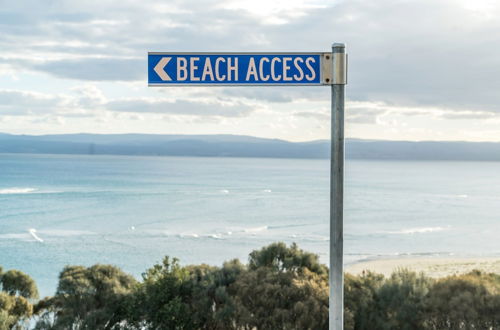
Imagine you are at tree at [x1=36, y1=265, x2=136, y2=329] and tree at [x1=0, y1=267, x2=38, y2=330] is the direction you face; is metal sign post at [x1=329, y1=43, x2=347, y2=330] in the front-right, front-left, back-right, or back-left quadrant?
back-left

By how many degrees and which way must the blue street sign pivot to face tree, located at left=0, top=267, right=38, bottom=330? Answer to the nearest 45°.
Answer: approximately 135° to its right

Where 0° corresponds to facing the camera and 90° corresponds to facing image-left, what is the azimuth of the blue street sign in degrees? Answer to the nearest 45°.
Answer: approximately 0°

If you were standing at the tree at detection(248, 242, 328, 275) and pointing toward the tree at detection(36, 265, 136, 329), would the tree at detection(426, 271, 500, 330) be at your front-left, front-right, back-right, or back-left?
back-left

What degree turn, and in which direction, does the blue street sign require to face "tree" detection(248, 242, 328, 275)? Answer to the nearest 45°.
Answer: approximately 180°

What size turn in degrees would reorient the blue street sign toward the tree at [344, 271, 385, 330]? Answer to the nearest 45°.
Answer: approximately 180°

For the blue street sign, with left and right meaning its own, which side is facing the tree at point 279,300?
back

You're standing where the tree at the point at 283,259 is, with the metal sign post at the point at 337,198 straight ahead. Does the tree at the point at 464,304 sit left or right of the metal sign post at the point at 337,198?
left
